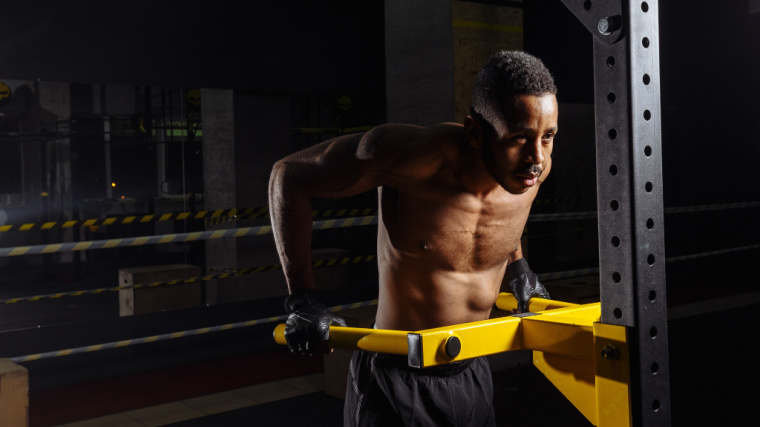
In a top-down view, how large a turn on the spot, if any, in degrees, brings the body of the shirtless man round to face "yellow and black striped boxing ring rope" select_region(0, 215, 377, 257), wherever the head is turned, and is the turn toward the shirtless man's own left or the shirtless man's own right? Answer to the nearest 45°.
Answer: approximately 180°

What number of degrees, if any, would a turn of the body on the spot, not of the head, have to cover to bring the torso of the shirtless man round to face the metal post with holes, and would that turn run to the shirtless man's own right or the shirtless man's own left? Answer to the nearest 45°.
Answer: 0° — they already face it

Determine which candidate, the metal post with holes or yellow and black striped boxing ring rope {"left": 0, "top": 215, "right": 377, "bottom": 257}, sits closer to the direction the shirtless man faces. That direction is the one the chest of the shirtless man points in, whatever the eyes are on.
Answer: the metal post with holes

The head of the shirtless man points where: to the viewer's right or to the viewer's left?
to the viewer's right

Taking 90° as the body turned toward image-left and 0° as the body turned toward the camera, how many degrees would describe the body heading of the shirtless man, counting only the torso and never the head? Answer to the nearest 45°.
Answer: approximately 315°
